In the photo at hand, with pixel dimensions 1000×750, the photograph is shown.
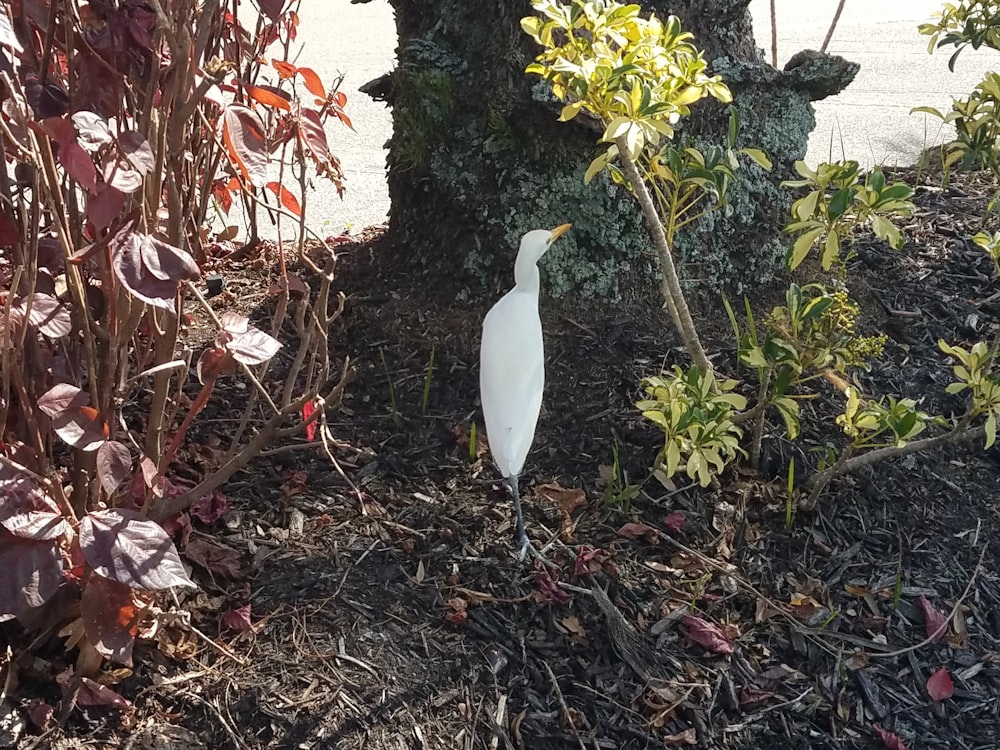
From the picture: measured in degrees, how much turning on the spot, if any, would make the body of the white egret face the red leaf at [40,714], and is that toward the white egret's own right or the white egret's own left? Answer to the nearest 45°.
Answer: approximately 180°

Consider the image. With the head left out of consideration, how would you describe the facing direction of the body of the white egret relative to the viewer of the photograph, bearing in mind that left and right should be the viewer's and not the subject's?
facing away from the viewer and to the right of the viewer

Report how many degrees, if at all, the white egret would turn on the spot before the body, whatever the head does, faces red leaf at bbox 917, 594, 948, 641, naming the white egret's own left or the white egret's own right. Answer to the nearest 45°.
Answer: approximately 45° to the white egret's own right

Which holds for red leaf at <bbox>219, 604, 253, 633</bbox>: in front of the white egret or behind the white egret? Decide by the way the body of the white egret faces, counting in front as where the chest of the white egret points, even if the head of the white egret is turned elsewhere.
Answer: behind
